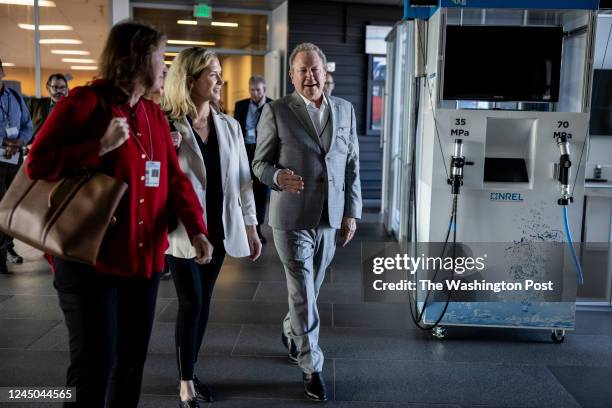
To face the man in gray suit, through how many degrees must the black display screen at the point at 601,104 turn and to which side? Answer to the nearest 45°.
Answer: approximately 45° to its right

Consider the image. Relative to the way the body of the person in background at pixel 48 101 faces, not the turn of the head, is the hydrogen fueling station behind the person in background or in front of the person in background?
in front

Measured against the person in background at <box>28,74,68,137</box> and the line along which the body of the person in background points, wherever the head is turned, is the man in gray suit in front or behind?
in front

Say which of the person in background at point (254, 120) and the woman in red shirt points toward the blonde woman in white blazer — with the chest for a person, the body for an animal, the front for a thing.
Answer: the person in background

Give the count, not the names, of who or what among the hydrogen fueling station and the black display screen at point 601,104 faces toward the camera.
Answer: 2

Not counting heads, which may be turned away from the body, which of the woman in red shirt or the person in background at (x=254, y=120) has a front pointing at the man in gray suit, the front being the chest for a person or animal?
the person in background

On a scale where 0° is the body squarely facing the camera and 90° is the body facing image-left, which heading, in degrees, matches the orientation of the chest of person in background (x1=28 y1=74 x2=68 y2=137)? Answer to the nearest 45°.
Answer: approximately 0°

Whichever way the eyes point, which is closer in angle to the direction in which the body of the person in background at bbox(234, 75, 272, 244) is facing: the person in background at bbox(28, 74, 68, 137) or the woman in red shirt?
the woman in red shirt

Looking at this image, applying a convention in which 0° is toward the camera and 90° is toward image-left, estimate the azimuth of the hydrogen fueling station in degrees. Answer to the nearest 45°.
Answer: approximately 0°
